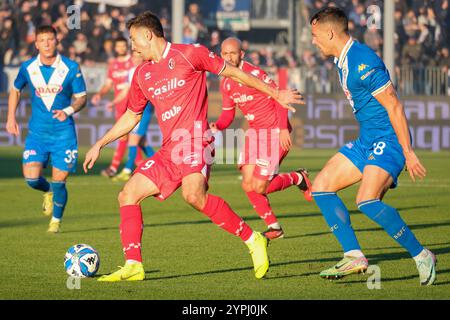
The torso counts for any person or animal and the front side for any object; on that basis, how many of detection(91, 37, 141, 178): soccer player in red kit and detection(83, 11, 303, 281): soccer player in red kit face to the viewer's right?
0

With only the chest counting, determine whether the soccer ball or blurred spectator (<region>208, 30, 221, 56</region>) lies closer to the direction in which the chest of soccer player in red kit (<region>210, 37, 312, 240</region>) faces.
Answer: the soccer ball

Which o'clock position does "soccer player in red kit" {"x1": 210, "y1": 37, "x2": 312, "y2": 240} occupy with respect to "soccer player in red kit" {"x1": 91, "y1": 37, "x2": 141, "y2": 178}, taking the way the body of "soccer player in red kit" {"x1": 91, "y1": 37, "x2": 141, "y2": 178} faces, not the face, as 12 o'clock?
"soccer player in red kit" {"x1": 210, "y1": 37, "x2": 312, "y2": 240} is roughly at 10 o'clock from "soccer player in red kit" {"x1": 91, "y1": 37, "x2": 141, "y2": 178}.

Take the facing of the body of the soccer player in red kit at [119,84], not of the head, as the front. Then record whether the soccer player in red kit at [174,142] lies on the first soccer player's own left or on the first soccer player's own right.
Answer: on the first soccer player's own left

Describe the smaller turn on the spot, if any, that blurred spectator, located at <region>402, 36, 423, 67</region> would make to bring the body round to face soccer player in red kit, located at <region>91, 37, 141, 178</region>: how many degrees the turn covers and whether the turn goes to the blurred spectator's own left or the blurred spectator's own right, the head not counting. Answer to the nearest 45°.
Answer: approximately 45° to the blurred spectator's own right

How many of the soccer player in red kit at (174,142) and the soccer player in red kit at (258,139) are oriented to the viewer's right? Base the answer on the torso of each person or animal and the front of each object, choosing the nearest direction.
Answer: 0

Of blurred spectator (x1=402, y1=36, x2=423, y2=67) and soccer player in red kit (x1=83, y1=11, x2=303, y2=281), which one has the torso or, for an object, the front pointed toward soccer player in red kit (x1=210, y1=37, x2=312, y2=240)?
the blurred spectator

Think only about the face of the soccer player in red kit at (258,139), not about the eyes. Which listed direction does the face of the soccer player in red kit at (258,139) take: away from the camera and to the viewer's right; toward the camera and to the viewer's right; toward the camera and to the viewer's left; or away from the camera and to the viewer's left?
toward the camera and to the viewer's left

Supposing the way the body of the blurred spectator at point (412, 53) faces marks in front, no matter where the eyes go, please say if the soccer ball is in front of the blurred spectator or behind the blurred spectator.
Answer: in front

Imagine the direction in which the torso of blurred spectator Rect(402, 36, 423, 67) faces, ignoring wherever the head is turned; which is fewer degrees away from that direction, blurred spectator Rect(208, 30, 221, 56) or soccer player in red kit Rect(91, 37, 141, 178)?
the soccer player in red kit

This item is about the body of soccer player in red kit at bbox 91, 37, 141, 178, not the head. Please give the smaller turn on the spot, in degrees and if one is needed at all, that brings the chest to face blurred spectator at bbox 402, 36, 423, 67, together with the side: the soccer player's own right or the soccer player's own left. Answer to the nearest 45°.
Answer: approximately 180°
